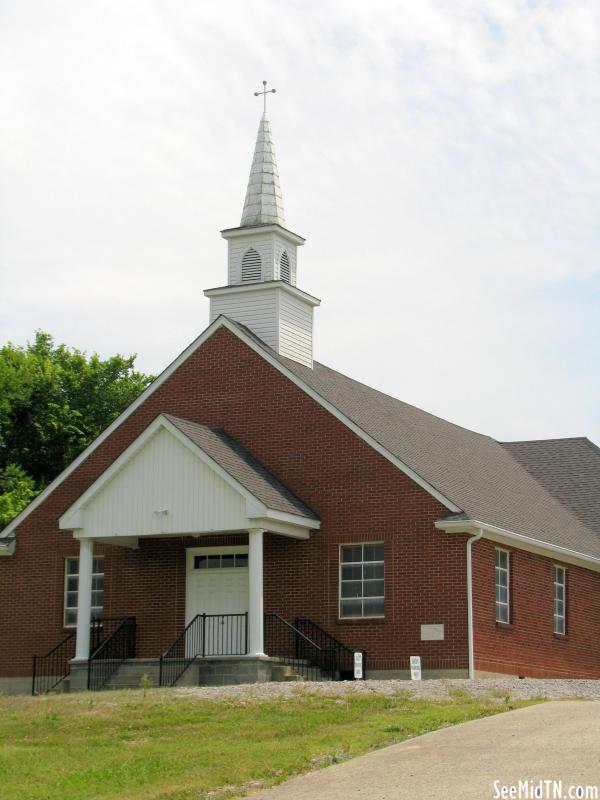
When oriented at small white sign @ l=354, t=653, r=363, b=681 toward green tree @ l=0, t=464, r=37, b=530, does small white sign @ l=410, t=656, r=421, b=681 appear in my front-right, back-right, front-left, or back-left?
back-right

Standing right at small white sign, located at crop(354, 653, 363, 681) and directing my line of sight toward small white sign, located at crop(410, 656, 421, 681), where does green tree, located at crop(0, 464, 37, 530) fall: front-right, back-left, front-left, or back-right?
back-left

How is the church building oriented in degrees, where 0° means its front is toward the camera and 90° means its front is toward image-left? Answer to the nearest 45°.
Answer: approximately 45°

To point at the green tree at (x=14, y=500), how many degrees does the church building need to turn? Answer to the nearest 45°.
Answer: approximately 90° to its right
